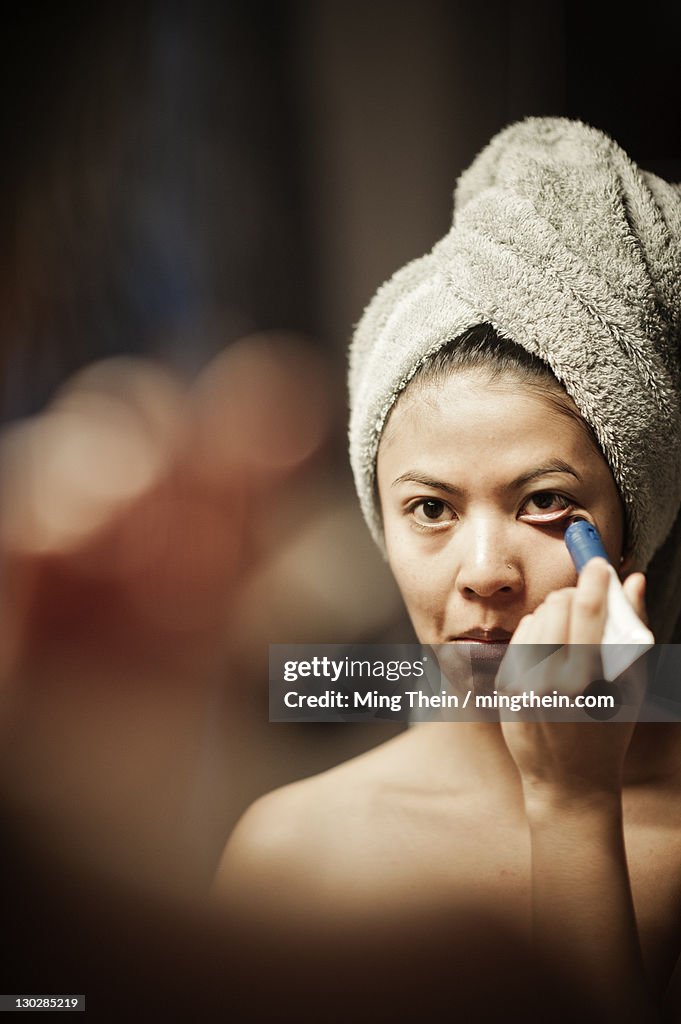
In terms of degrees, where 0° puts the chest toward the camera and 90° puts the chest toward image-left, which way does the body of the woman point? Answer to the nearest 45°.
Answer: approximately 0°
